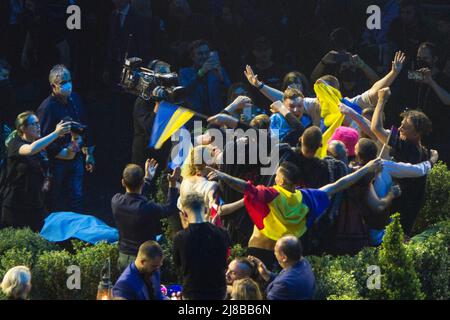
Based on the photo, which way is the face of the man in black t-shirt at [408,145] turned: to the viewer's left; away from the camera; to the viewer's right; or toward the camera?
to the viewer's left

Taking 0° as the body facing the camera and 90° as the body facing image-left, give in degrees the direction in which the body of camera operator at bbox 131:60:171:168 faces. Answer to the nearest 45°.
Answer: approximately 270°

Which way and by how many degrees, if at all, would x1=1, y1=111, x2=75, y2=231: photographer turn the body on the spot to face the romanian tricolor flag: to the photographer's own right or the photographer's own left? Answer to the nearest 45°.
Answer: approximately 45° to the photographer's own right

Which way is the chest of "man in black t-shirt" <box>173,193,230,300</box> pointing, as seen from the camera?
away from the camera

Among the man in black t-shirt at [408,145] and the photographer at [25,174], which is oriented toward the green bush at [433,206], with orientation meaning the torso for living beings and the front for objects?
the photographer

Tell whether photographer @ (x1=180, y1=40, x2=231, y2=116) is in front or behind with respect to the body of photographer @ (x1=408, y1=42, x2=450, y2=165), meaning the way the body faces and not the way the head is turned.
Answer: in front

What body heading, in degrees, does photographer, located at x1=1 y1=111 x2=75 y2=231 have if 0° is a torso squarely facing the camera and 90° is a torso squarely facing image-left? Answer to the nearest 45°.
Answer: approximately 270°

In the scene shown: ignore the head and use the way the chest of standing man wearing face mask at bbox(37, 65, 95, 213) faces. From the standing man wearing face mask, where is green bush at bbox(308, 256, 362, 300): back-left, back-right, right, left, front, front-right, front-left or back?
front

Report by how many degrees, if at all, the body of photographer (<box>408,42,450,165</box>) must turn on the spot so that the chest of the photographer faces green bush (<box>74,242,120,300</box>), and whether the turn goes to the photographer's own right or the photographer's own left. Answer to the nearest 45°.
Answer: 0° — they already face it
